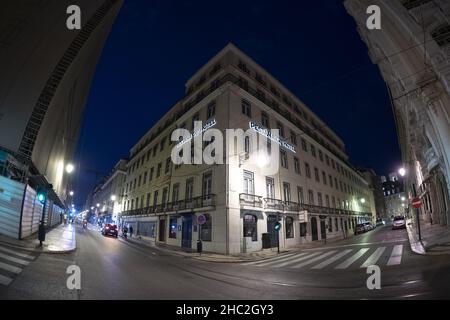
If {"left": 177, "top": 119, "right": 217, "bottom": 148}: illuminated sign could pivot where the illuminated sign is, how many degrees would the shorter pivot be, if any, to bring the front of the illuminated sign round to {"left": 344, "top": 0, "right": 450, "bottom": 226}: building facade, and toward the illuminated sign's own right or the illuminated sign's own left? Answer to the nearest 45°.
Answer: approximately 90° to the illuminated sign's own left

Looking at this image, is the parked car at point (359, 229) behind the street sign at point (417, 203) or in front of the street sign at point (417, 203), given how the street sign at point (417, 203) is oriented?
behind

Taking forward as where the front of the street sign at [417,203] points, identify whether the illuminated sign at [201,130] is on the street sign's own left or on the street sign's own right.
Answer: on the street sign's own right

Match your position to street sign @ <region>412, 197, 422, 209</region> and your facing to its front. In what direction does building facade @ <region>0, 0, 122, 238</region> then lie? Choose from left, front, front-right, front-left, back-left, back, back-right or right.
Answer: front-right

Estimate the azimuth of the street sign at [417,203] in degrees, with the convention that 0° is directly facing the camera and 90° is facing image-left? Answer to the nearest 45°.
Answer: approximately 0°
